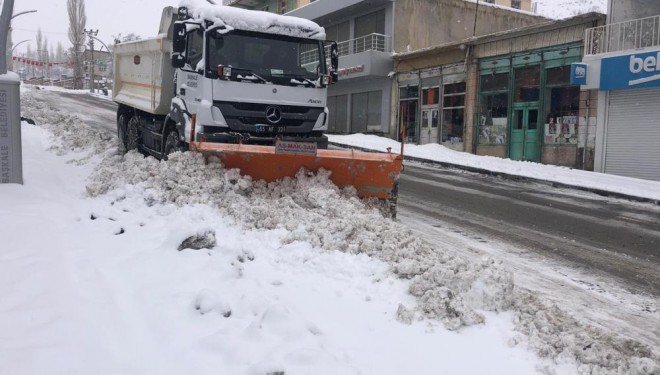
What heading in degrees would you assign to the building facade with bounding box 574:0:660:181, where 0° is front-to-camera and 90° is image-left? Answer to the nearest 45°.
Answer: approximately 45°

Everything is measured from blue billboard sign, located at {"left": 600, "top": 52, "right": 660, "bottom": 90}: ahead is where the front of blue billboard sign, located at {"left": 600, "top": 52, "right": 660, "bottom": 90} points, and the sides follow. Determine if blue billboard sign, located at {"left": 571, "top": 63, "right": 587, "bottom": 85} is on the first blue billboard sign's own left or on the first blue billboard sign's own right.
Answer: on the first blue billboard sign's own right

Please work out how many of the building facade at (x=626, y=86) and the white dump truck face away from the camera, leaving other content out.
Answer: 0

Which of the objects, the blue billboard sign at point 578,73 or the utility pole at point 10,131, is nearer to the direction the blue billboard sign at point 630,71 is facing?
the utility pole

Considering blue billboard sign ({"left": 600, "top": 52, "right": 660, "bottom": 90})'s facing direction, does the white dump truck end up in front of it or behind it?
in front

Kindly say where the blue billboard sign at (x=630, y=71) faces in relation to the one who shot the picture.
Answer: facing the viewer and to the left of the viewer

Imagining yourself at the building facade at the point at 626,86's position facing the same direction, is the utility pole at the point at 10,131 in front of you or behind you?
in front

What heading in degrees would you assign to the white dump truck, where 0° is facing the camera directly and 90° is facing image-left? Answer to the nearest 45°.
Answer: approximately 315°

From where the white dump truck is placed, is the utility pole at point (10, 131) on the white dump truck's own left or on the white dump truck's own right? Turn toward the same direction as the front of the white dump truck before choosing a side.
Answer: on the white dump truck's own right

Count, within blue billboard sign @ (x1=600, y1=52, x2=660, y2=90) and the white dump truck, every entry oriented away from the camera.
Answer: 0

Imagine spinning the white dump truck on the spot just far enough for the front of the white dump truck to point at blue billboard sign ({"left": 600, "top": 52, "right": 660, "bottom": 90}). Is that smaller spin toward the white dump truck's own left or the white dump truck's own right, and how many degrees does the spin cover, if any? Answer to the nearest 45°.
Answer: approximately 90° to the white dump truck's own left

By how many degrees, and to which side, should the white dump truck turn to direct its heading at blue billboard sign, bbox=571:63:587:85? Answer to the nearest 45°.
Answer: approximately 90° to its left

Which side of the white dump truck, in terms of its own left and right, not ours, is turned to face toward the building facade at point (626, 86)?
left
